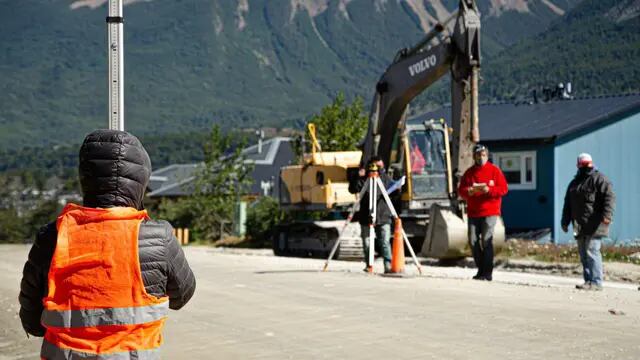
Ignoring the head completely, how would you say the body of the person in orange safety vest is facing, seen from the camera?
away from the camera

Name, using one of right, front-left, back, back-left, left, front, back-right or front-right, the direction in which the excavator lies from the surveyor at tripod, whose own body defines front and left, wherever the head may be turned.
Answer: back

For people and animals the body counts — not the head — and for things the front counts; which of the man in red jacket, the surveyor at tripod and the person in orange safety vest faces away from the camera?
the person in orange safety vest

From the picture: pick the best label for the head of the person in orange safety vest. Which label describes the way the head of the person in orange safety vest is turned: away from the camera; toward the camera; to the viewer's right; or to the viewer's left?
away from the camera

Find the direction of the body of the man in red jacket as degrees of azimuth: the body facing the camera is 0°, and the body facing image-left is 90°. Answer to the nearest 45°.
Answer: approximately 0°

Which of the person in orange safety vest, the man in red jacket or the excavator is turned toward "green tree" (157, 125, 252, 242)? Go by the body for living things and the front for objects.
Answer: the person in orange safety vest

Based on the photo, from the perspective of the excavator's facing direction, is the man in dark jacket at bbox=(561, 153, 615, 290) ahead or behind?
ahead

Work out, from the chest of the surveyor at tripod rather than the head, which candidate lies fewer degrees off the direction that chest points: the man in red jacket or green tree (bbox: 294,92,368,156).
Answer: the man in red jacket
